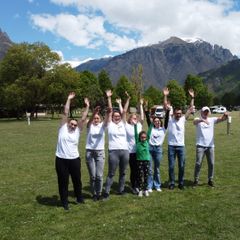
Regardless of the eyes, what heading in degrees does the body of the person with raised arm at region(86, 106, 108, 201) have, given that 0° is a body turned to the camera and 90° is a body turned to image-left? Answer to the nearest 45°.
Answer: approximately 0°

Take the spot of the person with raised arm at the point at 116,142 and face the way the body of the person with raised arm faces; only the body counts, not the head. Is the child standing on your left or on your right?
on your left

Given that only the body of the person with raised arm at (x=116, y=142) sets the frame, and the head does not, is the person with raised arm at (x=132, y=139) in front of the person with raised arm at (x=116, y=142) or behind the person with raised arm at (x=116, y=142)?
behind

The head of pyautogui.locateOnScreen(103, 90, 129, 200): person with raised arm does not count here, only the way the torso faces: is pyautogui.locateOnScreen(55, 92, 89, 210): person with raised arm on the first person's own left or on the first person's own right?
on the first person's own right

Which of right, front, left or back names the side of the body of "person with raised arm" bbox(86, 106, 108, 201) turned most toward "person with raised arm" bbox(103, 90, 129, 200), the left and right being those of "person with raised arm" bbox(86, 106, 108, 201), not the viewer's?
left

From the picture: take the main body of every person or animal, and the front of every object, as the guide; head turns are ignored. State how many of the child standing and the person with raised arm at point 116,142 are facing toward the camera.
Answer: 2
